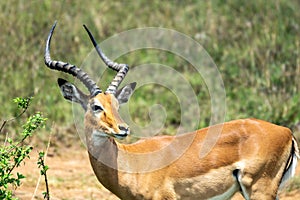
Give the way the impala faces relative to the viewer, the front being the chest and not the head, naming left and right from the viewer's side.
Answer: facing to the left of the viewer
